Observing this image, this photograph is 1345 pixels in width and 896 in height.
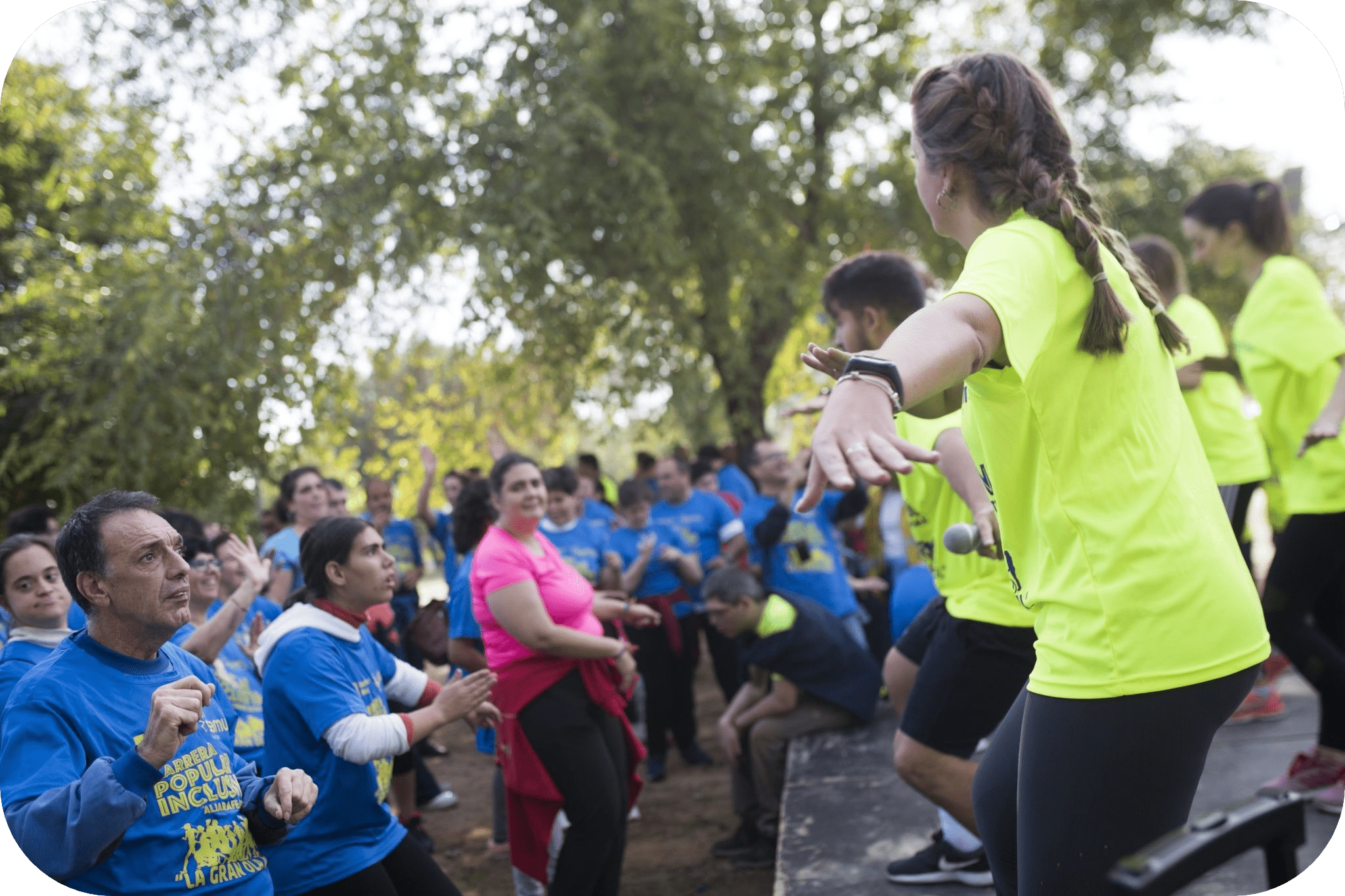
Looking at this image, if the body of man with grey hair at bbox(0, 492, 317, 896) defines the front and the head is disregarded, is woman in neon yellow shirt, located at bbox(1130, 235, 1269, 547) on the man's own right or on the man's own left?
on the man's own left

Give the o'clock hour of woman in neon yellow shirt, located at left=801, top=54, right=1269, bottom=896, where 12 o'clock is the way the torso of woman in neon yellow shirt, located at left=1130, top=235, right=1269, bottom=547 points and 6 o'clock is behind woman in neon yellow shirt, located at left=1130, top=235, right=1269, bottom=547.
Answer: woman in neon yellow shirt, located at left=801, top=54, right=1269, bottom=896 is roughly at 9 o'clock from woman in neon yellow shirt, located at left=1130, top=235, right=1269, bottom=547.

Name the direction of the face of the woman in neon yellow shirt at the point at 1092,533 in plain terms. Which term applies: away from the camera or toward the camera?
away from the camera

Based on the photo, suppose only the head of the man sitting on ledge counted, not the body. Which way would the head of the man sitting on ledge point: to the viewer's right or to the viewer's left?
to the viewer's left

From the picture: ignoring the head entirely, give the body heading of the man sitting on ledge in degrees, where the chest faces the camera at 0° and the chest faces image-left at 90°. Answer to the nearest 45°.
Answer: approximately 90°

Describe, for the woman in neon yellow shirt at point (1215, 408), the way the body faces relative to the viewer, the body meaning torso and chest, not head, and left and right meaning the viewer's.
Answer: facing to the left of the viewer

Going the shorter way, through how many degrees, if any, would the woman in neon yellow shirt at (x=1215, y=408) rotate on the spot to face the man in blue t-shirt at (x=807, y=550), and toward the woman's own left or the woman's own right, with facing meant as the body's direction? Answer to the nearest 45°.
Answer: approximately 45° to the woman's own right

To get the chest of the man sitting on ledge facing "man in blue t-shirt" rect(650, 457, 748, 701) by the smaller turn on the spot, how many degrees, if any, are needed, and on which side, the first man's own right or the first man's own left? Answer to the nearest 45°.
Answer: approximately 90° to the first man's own right

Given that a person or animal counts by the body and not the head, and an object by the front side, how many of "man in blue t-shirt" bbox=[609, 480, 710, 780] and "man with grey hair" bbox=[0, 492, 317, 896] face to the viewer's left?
0

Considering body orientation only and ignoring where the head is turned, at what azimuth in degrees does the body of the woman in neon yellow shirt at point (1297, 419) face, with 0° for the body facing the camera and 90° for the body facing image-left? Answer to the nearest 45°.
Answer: approximately 90°

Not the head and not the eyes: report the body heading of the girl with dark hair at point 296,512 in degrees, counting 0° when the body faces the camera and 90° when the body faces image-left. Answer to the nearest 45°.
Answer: approximately 315°

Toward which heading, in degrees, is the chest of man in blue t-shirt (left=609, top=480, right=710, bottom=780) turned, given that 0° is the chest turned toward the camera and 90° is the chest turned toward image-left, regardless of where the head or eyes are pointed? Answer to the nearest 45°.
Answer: approximately 0°
